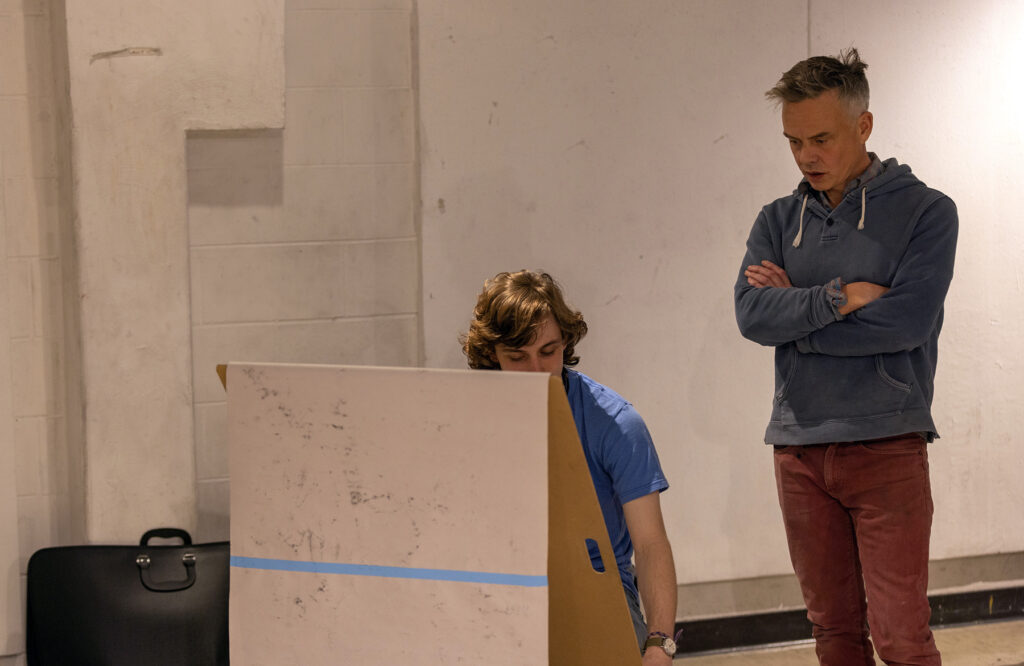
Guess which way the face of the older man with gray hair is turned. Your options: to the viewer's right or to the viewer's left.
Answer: to the viewer's left

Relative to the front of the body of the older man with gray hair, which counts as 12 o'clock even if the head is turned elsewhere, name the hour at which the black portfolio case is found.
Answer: The black portfolio case is roughly at 1 o'clock from the older man with gray hair.

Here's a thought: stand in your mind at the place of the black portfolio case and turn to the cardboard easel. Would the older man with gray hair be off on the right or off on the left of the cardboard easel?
left

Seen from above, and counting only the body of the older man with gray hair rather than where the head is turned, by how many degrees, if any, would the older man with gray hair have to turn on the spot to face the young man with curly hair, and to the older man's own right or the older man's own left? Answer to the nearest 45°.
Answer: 0° — they already face them

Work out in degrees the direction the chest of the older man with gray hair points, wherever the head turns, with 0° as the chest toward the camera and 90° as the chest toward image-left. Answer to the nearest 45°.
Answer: approximately 45°
